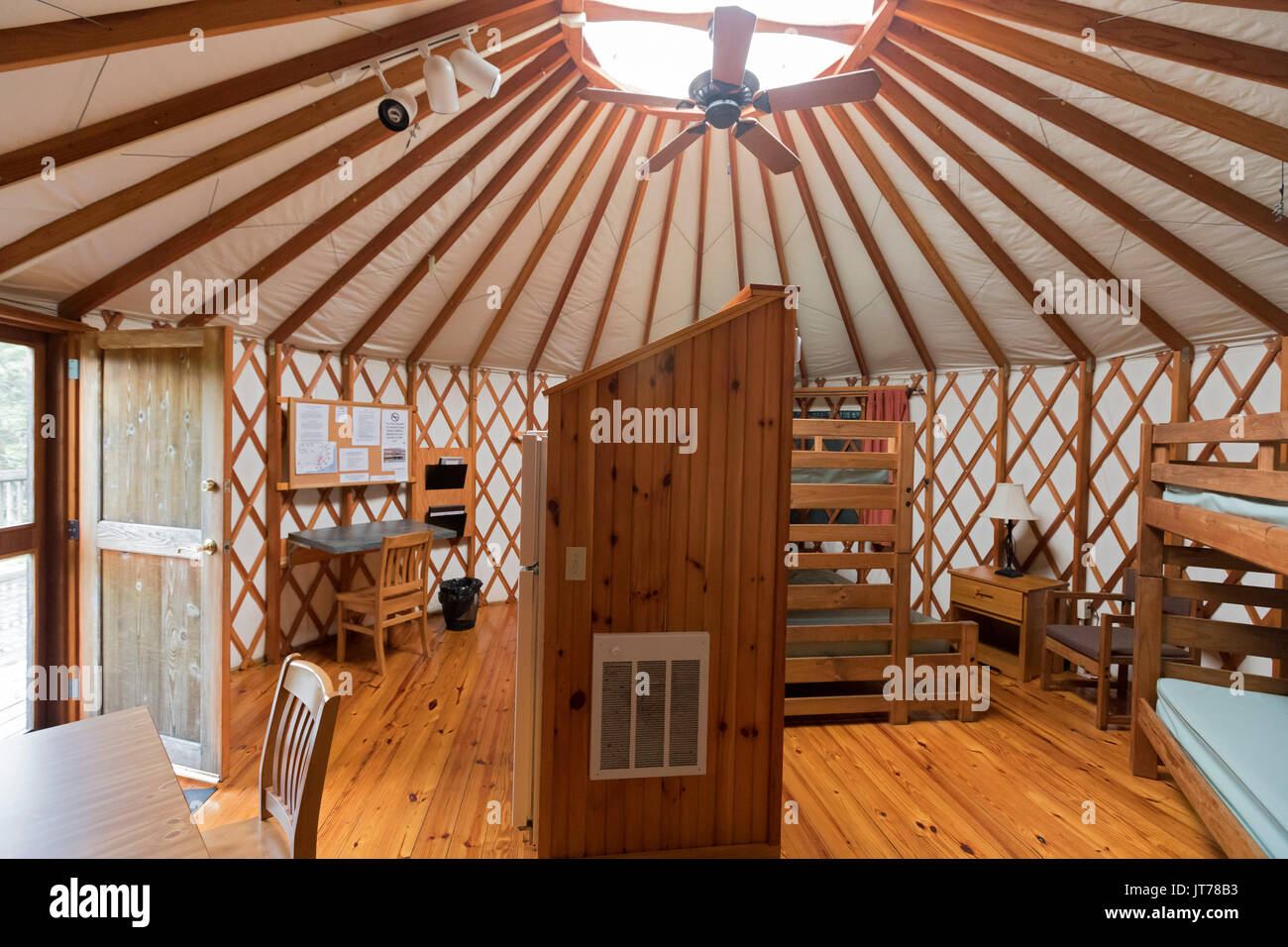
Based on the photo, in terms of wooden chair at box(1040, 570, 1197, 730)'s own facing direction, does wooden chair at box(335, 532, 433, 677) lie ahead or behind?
ahead

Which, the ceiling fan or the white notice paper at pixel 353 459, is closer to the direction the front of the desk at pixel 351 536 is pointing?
the ceiling fan

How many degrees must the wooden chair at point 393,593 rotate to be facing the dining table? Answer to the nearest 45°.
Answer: approximately 135° to its left

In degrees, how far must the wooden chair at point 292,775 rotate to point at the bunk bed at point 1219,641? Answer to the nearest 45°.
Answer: approximately 135° to its left

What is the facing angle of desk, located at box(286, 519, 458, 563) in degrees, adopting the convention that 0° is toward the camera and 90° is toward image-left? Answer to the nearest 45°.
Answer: approximately 315°

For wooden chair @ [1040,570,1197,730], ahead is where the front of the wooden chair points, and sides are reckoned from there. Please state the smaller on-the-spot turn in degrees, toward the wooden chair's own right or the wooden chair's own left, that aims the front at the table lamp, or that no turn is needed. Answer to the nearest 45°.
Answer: approximately 90° to the wooden chair's own right

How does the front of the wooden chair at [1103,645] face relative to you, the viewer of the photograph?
facing the viewer and to the left of the viewer

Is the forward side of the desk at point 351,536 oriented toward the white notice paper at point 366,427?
no

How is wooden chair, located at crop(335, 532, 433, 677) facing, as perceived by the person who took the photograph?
facing away from the viewer and to the left of the viewer

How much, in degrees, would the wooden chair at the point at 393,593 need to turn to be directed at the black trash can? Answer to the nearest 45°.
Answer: approximately 90° to its right

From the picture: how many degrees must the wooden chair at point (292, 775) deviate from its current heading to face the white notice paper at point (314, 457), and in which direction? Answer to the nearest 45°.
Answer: approximately 135° to its right

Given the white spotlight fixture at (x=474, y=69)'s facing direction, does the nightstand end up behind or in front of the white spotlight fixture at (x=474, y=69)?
in front

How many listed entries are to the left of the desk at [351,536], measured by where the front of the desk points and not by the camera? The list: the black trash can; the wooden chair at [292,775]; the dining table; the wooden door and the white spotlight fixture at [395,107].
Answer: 1
